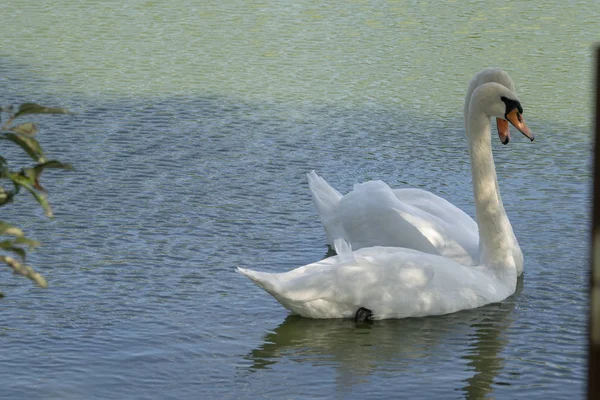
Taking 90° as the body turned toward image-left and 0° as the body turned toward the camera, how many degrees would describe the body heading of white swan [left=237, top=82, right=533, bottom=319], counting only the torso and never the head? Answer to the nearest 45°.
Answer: approximately 270°
